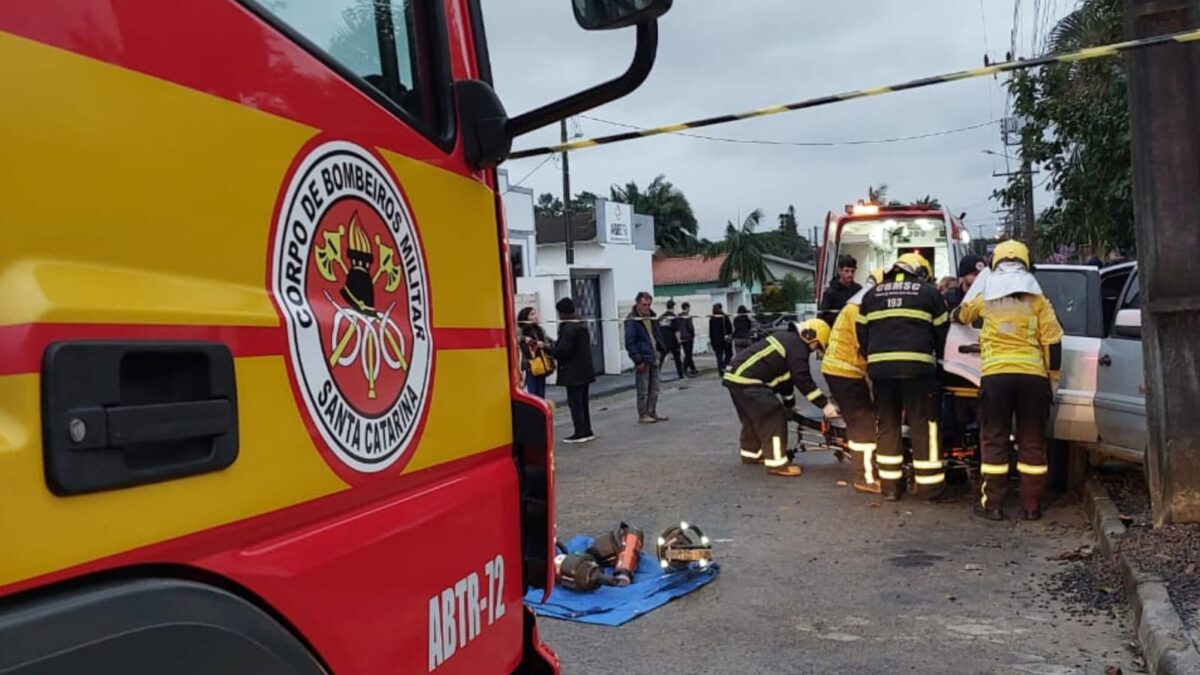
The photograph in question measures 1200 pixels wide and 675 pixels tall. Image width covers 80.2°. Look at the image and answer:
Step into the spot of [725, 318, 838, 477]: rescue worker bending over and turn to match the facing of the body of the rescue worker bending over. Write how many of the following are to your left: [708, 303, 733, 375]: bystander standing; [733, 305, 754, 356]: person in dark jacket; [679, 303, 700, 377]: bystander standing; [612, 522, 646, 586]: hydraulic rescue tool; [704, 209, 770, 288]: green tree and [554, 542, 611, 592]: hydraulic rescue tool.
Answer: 4

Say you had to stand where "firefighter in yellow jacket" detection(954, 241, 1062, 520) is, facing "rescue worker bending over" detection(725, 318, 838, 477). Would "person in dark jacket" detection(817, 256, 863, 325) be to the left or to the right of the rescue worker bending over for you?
right

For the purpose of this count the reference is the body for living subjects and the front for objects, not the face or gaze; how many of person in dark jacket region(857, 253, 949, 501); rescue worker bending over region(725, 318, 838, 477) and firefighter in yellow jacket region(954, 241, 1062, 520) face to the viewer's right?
1

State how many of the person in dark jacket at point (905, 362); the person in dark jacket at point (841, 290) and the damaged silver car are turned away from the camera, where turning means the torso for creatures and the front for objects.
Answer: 1

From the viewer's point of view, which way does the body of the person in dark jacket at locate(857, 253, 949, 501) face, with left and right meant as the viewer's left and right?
facing away from the viewer

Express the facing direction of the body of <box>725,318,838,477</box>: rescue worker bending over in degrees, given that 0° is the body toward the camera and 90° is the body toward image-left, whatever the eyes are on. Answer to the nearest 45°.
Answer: approximately 270°

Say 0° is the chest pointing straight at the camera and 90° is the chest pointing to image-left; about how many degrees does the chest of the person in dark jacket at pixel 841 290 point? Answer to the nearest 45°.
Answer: approximately 315°

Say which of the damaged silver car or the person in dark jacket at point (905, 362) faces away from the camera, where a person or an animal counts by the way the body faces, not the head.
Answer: the person in dark jacket

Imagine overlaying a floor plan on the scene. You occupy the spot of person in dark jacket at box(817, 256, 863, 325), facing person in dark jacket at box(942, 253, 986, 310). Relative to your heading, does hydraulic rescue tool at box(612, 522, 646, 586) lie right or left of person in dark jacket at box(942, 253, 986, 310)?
right

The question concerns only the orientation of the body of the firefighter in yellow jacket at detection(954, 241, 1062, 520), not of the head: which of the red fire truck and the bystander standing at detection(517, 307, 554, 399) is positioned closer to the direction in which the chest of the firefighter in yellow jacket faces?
the bystander standing

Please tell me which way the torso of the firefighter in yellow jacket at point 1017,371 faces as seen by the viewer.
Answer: away from the camera

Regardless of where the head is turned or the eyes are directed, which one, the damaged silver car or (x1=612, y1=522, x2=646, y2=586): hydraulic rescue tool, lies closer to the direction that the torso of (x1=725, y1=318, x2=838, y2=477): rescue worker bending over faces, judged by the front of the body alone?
the damaged silver car

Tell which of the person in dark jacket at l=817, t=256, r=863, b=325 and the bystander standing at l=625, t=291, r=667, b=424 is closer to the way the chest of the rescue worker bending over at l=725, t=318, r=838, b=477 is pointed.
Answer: the person in dark jacket

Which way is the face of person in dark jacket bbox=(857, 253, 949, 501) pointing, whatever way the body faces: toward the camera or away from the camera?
away from the camera

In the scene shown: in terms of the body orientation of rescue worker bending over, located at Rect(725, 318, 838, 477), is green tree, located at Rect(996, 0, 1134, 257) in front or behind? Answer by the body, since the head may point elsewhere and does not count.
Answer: in front
